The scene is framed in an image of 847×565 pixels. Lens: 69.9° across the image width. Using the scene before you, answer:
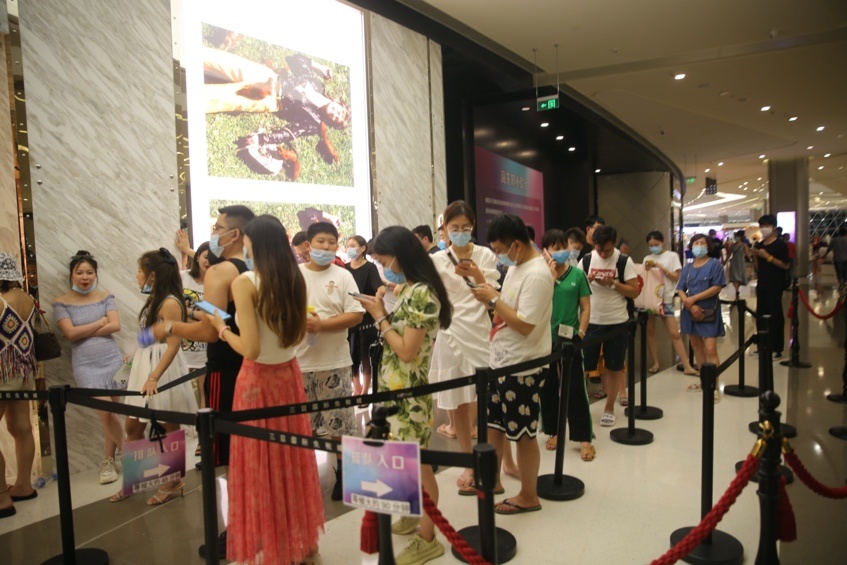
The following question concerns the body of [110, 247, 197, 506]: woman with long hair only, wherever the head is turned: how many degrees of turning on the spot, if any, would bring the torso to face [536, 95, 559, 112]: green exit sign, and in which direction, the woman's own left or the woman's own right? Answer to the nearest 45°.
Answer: approximately 135° to the woman's own right

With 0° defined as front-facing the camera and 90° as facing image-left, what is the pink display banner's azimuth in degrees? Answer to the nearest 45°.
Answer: approximately 315°

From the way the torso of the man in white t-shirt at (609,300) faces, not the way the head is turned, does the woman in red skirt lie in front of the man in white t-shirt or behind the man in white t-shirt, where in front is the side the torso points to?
in front

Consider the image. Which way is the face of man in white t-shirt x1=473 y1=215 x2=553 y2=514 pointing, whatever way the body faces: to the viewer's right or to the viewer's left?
to the viewer's left

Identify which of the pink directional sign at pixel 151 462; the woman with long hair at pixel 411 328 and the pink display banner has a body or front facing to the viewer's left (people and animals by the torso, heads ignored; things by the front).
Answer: the woman with long hair

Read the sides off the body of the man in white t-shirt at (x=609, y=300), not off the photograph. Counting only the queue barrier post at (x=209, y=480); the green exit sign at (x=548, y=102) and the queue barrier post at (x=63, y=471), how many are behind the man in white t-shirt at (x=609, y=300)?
1

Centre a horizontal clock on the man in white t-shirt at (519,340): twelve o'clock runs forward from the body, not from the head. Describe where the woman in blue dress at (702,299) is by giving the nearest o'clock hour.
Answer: The woman in blue dress is roughly at 4 o'clock from the man in white t-shirt.

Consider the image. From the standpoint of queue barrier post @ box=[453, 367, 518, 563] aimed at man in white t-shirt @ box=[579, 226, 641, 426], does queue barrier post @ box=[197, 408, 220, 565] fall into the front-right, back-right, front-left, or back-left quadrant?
back-left

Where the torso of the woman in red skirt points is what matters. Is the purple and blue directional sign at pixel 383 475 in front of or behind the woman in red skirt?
behind

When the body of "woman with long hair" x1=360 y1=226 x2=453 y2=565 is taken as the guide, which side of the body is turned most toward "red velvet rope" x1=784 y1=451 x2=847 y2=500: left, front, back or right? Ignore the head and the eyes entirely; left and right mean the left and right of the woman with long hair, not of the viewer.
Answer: back

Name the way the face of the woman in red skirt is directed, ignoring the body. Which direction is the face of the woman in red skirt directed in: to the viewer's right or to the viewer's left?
to the viewer's left

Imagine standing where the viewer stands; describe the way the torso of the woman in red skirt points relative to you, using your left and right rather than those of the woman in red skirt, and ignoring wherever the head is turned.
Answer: facing away from the viewer and to the left of the viewer

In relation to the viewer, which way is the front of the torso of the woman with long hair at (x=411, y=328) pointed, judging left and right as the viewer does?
facing to the left of the viewer
